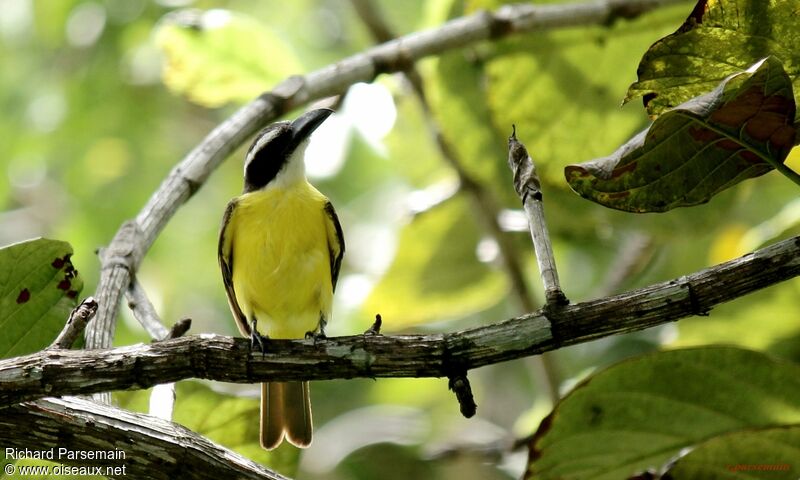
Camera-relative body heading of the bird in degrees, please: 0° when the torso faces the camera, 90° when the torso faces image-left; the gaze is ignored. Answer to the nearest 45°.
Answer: approximately 0°

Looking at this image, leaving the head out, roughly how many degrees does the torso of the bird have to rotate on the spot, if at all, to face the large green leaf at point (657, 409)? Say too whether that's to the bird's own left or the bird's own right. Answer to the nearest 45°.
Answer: approximately 45° to the bird's own left

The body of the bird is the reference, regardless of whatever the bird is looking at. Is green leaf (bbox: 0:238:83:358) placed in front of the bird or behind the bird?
behind

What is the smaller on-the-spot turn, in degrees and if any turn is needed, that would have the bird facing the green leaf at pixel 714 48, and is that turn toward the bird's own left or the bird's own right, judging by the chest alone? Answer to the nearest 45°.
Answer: approximately 45° to the bird's own left

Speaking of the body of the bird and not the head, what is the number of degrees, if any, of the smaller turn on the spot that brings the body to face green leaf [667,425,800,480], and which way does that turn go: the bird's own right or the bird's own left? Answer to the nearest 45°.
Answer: approximately 45° to the bird's own left

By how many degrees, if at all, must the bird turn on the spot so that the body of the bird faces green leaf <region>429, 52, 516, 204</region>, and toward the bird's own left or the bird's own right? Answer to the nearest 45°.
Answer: approximately 90° to the bird's own left
